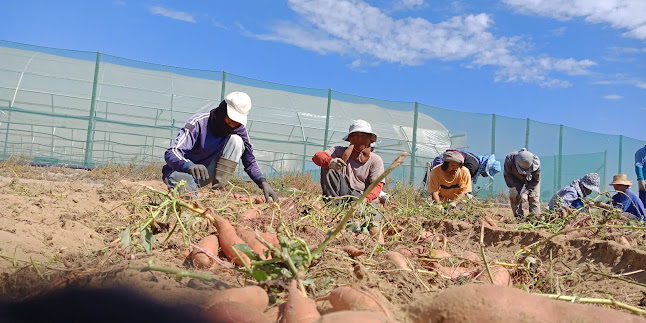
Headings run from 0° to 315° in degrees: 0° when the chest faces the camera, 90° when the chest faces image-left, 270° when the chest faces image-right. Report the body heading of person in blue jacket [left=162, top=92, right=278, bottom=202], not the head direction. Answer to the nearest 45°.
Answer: approximately 315°

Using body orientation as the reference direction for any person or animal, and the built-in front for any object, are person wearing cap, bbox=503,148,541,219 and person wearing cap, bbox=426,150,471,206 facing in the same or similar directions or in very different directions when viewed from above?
same or similar directions

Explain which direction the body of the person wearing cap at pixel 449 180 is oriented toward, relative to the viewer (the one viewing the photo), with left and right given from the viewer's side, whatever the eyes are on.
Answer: facing the viewer

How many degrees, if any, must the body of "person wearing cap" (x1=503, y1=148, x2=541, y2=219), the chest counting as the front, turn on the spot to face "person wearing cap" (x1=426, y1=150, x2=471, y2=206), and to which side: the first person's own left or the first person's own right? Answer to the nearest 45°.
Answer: approximately 45° to the first person's own right

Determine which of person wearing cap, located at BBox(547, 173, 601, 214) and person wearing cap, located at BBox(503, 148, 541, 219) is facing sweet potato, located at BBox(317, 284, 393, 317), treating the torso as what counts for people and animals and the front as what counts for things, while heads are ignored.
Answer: person wearing cap, located at BBox(503, 148, 541, 219)

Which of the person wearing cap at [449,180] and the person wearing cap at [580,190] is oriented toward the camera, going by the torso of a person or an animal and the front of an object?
the person wearing cap at [449,180]

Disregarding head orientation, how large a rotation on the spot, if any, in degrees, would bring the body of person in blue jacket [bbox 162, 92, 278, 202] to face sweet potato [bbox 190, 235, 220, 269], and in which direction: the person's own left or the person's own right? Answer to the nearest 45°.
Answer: approximately 45° to the person's own right

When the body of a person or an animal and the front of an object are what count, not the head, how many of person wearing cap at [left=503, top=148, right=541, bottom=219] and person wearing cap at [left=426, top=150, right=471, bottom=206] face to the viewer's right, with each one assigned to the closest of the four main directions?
0

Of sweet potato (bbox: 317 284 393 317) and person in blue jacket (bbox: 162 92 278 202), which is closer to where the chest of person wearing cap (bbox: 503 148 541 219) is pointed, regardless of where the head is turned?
the sweet potato

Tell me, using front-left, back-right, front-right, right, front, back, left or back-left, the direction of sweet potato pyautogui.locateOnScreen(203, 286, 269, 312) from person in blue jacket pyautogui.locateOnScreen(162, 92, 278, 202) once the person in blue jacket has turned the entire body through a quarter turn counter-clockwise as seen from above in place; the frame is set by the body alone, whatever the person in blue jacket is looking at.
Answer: back-right

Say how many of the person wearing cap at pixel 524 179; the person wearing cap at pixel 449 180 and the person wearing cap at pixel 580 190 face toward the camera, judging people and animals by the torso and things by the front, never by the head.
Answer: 2

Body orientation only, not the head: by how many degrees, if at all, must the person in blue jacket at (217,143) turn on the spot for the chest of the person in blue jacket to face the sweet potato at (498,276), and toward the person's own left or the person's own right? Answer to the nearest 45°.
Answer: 0° — they already face it

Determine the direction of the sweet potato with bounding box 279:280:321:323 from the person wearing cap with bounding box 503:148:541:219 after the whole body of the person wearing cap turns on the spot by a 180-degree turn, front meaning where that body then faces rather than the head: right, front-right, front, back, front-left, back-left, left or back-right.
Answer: back

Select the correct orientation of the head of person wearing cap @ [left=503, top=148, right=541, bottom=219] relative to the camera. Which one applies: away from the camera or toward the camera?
toward the camera

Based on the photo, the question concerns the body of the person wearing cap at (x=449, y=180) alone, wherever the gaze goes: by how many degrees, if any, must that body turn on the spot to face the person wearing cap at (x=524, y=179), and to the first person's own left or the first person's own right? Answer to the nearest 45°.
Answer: approximately 135° to the first person's own left
